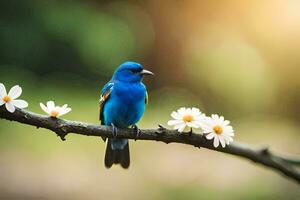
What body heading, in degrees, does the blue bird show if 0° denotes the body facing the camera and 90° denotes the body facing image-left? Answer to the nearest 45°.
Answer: approximately 315°

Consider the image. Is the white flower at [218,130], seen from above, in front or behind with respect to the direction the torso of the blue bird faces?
in front
